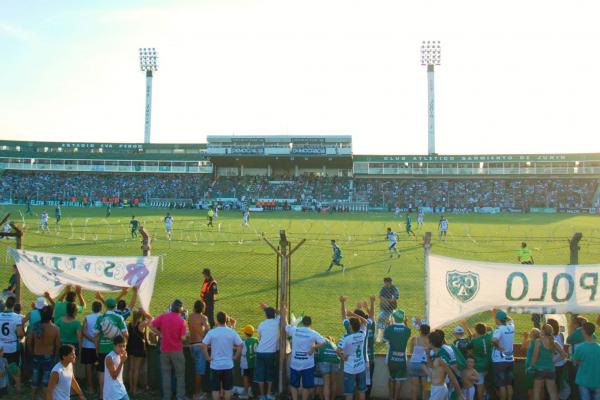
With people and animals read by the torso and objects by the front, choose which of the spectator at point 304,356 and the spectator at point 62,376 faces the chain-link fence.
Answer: the spectator at point 304,356

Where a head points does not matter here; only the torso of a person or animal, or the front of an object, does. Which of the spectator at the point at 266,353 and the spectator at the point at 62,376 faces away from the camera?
the spectator at the point at 266,353

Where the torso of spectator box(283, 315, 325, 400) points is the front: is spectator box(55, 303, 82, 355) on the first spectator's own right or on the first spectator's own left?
on the first spectator's own left

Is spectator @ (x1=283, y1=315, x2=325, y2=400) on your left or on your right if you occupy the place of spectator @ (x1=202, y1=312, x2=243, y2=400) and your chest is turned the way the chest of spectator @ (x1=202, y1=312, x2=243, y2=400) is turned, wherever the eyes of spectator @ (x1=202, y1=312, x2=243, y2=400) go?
on your right

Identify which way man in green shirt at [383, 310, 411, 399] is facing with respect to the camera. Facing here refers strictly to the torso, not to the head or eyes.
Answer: away from the camera

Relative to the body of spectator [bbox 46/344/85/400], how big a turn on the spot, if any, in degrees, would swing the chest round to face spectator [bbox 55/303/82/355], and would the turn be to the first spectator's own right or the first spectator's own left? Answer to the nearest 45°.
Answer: approximately 135° to the first spectator's own left

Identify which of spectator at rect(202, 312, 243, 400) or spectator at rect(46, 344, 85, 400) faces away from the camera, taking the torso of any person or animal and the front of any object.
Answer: spectator at rect(202, 312, 243, 400)

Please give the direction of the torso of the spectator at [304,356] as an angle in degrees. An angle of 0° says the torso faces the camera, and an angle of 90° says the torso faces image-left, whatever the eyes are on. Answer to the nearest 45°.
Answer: approximately 180°

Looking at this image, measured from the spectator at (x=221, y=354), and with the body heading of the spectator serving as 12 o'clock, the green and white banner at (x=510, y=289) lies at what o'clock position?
The green and white banner is roughly at 3 o'clock from the spectator.

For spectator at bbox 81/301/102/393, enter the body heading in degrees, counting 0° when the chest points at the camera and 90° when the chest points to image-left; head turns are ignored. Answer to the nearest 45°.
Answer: approximately 225°

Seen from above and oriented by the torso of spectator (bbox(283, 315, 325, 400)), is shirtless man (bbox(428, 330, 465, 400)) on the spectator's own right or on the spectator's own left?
on the spectator's own right

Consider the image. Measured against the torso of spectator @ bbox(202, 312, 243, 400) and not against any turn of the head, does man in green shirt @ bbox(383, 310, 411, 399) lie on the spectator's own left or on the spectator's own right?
on the spectator's own right
